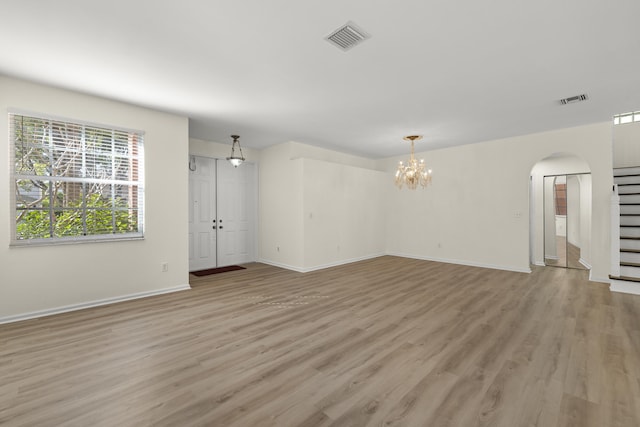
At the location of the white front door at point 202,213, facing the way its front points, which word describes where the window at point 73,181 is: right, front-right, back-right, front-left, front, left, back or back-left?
right

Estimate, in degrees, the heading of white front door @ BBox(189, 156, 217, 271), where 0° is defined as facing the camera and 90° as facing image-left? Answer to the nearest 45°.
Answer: approximately 315°

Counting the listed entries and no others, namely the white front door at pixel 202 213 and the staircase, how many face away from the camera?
0

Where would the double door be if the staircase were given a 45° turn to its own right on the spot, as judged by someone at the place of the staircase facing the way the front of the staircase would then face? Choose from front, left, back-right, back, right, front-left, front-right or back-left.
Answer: front

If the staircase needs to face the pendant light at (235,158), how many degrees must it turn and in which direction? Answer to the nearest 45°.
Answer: approximately 45° to its right

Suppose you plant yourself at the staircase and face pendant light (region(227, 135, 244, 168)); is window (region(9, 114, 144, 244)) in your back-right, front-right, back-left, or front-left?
front-left

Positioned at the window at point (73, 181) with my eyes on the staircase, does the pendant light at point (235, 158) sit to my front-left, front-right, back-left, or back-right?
front-left
